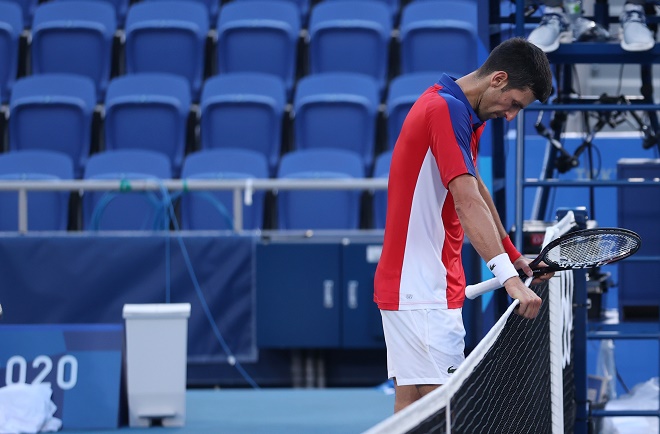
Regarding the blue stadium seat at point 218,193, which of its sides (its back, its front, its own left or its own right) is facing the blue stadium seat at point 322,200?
left

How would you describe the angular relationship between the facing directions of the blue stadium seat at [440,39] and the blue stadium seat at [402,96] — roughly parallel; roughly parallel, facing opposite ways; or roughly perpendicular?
roughly parallel

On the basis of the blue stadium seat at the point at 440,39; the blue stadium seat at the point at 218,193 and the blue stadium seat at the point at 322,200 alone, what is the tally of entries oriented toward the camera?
3

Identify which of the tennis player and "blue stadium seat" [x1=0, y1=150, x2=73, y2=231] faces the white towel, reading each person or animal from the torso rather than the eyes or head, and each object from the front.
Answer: the blue stadium seat

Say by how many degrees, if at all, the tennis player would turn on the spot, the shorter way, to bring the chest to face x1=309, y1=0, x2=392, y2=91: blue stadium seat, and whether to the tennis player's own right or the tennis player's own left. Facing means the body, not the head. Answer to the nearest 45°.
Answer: approximately 90° to the tennis player's own left

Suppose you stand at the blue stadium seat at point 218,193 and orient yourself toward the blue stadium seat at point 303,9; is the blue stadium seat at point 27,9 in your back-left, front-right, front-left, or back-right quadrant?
front-left

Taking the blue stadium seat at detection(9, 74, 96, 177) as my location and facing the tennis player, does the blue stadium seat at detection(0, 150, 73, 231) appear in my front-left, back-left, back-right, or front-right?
front-right

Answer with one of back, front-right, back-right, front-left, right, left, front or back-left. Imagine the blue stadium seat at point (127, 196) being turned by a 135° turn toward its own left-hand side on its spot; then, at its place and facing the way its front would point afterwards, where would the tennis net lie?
back-right

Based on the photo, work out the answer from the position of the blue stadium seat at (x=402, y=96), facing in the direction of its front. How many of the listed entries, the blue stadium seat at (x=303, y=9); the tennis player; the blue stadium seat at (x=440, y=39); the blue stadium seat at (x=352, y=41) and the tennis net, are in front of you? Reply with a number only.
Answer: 2

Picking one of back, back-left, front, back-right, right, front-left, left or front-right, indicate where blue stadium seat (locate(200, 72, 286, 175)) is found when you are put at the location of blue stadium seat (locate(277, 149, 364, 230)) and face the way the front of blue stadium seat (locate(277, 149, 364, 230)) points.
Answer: back-right

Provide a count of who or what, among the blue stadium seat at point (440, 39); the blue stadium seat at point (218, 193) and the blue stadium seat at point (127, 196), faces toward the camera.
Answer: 3

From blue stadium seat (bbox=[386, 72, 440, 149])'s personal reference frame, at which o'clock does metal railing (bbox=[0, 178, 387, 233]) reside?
The metal railing is roughly at 1 o'clock from the blue stadium seat.

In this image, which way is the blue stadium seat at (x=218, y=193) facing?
toward the camera

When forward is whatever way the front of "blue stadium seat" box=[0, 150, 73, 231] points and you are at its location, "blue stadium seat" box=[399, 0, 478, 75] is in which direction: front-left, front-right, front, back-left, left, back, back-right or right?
left
